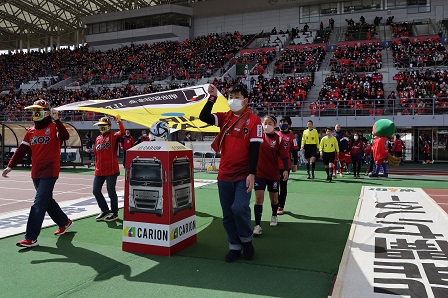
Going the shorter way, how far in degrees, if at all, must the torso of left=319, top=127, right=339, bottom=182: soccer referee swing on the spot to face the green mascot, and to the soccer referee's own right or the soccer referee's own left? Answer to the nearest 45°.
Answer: approximately 135° to the soccer referee's own left

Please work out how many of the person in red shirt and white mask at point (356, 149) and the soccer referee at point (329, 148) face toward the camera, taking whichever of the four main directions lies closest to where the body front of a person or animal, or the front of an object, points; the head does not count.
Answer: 2

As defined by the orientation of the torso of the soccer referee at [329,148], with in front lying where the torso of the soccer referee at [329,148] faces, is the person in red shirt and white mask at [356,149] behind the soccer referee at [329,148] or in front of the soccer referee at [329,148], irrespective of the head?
behind

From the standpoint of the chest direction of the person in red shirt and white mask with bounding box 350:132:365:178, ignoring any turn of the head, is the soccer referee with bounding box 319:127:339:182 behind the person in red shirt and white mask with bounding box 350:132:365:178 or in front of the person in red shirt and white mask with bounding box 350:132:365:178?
in front

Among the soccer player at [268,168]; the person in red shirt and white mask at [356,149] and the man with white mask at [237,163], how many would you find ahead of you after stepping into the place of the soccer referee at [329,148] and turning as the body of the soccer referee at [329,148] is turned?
2

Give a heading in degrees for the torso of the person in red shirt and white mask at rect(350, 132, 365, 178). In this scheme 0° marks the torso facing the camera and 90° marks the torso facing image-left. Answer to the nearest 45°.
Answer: approximately 0°
